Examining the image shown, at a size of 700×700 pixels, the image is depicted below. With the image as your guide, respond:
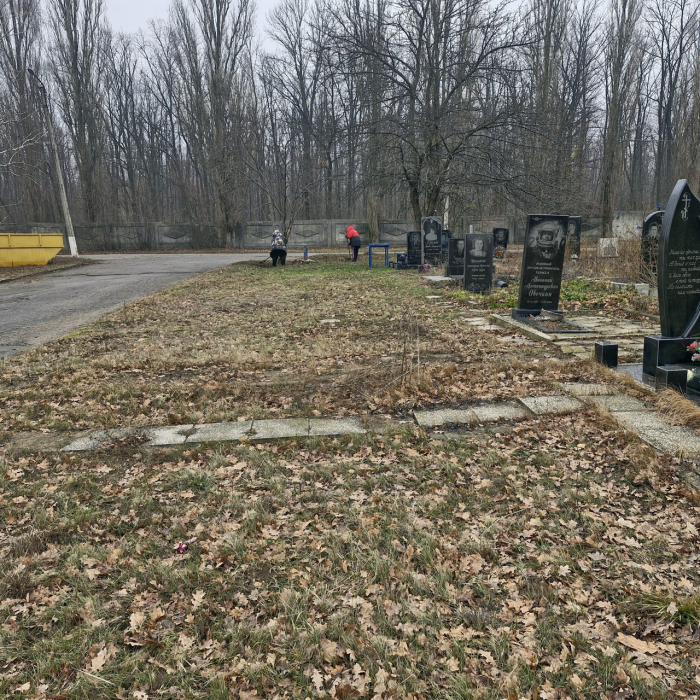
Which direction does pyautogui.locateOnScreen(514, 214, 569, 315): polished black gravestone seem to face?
toward the camera

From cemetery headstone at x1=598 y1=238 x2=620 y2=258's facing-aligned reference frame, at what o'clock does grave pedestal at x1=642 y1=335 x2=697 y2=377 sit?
The grave pedestal is roughly at 12 o'clock from the cemetery headstone.

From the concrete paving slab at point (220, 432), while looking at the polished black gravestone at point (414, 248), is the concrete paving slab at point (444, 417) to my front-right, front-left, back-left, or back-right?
front-right

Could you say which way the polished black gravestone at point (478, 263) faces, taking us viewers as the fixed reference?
facing the viewer

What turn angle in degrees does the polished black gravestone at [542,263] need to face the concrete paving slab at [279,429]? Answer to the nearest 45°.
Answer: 0° — it already faces it

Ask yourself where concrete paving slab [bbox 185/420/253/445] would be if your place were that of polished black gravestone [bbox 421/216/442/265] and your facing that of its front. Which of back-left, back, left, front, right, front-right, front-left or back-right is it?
front

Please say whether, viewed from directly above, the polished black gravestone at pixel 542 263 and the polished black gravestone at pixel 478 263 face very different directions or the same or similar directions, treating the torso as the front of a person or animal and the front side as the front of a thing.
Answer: same or similar directions

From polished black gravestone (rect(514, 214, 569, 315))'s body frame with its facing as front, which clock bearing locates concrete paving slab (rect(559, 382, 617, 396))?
The concrete paving slab is roughly at 12 o'clock from the polished black gravestone.

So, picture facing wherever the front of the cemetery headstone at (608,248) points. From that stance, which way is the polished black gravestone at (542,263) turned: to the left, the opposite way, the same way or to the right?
the same way

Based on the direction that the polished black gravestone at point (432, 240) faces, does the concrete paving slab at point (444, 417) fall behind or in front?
in front

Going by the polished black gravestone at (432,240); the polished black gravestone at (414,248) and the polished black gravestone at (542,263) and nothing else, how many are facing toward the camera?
3

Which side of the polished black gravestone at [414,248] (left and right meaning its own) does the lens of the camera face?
front

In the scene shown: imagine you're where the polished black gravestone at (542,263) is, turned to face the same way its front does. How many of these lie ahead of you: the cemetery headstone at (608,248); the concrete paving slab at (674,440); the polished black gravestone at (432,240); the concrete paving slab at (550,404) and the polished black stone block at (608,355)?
3

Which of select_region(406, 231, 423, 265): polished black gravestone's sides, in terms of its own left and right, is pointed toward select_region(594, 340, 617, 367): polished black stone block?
front

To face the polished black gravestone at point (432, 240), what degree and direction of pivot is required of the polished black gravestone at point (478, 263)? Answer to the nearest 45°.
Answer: approximately 180°

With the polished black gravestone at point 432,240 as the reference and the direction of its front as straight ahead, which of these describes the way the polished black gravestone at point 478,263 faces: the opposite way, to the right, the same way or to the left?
the same way
